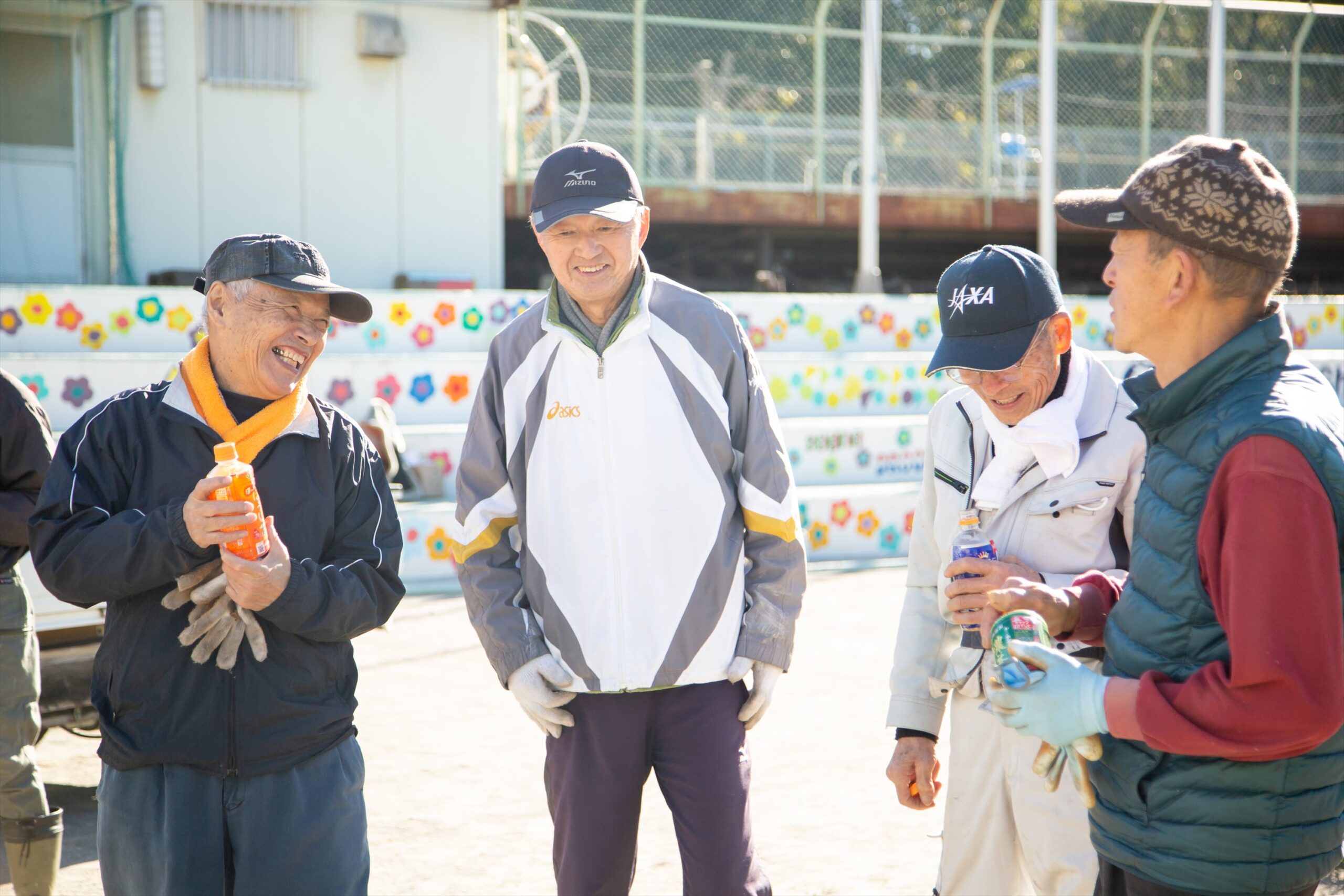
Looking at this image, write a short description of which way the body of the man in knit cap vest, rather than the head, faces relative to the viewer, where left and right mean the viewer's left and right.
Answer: facing to the left of the viewer

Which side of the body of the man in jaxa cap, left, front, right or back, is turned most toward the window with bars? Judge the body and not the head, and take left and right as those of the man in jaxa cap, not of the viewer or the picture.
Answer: right

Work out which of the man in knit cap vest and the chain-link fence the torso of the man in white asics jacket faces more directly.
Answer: the man in knit cap vest

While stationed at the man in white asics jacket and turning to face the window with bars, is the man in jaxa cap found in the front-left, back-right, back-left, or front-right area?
back-right

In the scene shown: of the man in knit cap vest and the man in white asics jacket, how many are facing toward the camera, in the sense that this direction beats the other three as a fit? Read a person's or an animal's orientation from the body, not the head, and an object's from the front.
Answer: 1

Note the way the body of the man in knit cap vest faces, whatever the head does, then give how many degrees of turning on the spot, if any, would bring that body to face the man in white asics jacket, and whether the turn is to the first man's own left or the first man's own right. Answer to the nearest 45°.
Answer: approximately 45° to the first man's own right
